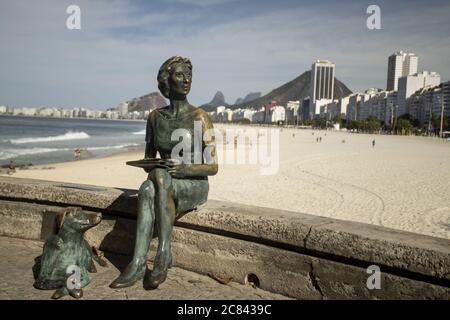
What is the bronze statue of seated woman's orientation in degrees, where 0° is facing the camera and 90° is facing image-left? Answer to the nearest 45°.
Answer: approximately 45°
